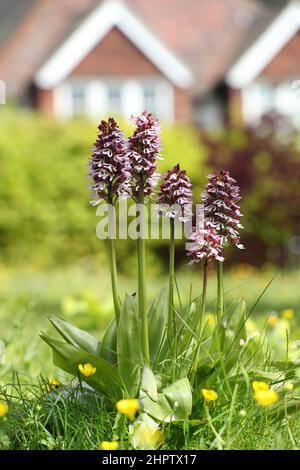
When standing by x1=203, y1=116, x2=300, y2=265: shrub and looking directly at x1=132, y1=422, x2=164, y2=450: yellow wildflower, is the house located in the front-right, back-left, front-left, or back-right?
back-right

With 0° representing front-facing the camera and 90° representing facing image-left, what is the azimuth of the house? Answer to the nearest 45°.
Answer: approximately 0°

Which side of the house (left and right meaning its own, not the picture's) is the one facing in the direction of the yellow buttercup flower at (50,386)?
front

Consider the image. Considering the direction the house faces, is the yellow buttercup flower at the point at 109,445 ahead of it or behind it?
ahead

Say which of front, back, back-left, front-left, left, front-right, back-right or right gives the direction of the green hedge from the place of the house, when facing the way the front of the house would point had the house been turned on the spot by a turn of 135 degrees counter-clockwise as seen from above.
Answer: back-right

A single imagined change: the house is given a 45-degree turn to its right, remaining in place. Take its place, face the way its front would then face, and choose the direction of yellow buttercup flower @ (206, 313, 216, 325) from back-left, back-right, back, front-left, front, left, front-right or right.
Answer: front-left

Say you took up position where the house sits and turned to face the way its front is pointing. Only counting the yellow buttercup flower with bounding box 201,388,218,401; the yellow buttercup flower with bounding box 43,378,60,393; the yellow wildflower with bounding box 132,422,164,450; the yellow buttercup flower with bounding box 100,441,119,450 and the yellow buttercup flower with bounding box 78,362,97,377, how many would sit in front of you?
5

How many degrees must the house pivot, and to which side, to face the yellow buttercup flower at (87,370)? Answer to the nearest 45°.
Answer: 0° — it already faces it

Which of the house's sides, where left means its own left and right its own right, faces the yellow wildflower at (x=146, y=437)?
front
